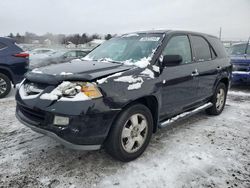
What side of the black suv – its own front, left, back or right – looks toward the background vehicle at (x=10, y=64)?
right

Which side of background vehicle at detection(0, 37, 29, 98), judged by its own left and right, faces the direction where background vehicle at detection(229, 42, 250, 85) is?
back

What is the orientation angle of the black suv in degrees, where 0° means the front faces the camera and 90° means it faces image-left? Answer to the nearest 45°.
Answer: approximately 45°

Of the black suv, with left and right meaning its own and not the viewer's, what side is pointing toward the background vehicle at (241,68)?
back

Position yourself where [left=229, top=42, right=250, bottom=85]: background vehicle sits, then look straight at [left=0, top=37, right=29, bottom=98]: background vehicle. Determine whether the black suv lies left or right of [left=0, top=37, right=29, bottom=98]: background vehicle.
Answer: left

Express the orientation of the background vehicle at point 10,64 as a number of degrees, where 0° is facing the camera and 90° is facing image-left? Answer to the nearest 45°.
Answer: approximately 90°

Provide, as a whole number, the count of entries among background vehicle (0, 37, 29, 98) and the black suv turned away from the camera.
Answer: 0
